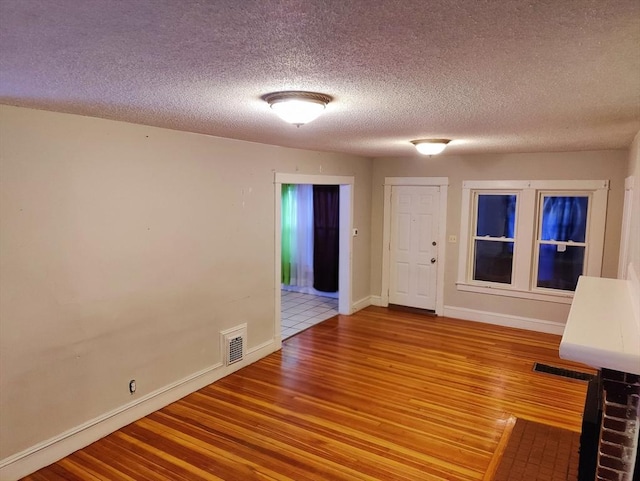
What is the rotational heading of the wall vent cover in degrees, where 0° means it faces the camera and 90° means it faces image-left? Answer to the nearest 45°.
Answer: approximately 315°

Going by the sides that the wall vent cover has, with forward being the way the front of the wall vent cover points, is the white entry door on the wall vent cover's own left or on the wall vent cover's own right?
on the wall vent cover's own left

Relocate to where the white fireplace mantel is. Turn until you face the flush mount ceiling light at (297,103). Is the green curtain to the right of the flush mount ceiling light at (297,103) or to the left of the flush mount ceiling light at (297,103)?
right

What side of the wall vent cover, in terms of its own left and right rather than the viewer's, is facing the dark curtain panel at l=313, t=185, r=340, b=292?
left

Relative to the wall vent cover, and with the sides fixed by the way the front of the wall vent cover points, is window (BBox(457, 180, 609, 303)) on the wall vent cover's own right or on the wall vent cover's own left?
on the wall vent cover's own left

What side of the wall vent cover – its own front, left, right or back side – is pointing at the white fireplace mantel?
front

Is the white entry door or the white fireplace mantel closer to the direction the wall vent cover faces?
the white fireplace mantel
